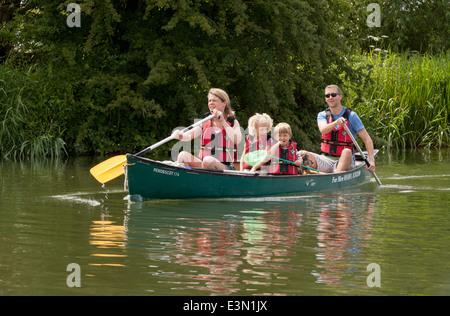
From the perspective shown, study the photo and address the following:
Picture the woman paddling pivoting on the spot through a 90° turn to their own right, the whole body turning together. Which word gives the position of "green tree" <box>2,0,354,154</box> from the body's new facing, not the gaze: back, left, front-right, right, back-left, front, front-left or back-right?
front-right

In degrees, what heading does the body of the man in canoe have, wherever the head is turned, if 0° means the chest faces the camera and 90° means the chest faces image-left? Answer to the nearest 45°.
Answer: approximately 45°

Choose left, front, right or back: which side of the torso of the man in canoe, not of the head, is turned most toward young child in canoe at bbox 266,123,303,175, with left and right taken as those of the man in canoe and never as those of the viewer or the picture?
front

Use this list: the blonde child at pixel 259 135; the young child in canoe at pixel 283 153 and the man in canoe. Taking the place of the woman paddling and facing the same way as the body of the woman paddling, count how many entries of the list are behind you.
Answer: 3

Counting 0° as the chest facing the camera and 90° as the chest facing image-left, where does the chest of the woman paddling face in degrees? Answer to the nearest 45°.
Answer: approximately 45°

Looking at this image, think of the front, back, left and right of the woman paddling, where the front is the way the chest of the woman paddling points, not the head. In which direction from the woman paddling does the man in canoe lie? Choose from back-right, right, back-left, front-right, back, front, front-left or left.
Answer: back

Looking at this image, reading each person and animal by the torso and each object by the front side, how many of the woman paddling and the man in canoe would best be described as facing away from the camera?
0

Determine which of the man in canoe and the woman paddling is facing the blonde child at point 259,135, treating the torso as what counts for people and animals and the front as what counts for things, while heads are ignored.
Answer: the man in canoe

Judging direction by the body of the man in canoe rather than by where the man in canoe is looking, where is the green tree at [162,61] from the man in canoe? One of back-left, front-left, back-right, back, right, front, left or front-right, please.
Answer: right
